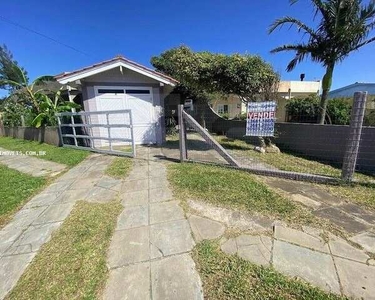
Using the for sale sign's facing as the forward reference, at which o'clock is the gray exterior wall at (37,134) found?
The gray exterior wall is roughly at 3 o'clock from the for sale sign.

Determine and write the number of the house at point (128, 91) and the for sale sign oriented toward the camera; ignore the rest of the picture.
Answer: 2

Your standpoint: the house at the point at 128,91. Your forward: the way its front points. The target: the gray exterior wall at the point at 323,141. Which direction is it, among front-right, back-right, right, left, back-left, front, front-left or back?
front-left

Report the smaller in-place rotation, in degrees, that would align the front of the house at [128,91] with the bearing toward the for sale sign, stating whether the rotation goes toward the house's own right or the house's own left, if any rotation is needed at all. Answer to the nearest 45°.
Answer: approximately 45° to the house's own left

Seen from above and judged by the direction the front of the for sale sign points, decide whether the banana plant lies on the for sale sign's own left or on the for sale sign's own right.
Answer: on the for sale sign's own right

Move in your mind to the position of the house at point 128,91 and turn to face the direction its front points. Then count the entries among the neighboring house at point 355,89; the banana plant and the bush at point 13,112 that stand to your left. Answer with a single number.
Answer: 1

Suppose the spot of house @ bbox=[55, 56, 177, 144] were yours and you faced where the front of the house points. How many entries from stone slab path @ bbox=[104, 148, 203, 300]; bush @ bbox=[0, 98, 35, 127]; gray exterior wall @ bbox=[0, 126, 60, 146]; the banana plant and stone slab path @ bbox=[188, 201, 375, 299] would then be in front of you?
2

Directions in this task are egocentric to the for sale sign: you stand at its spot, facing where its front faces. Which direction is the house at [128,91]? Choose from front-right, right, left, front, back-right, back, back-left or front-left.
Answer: right

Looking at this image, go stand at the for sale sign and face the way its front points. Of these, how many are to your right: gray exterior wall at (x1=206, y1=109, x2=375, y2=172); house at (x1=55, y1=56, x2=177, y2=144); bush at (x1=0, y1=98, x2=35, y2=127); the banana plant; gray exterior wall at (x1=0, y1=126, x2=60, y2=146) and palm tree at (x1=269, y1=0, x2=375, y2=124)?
4

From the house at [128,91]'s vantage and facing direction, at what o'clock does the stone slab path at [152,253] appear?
The stone slab path is roughly at 12 o'clock from the house.

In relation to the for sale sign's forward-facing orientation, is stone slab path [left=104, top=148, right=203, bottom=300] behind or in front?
in front

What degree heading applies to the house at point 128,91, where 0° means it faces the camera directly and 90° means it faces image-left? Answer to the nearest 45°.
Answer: approximately 0°
